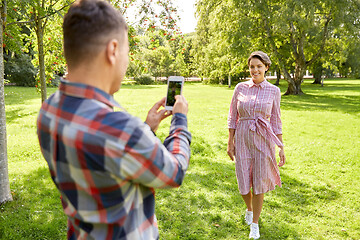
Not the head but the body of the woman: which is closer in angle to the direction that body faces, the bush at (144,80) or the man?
the man

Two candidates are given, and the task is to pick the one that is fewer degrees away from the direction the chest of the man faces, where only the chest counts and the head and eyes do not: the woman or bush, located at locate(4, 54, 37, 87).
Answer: the woman

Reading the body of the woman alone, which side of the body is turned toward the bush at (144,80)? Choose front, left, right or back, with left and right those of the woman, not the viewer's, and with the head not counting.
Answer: back

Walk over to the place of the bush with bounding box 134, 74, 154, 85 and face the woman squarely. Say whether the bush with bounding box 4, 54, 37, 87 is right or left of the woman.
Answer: right

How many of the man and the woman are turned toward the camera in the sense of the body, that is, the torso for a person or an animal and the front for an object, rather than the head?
1

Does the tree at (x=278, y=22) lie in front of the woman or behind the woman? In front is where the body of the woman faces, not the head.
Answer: behind

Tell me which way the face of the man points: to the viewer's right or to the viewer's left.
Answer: to the viewer's right

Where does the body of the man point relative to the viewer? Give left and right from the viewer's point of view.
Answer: facing away from the viewer and to the right of the viewer

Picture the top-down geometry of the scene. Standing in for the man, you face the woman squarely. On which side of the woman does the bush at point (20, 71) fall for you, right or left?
left

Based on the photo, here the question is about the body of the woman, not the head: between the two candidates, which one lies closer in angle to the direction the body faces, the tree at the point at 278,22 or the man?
the man

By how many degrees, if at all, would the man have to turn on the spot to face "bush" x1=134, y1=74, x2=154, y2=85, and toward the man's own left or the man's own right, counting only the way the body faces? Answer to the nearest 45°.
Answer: approximately 45° to the man's own left

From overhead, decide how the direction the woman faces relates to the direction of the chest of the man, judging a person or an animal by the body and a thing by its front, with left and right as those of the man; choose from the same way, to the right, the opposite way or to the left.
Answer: the opposite way
